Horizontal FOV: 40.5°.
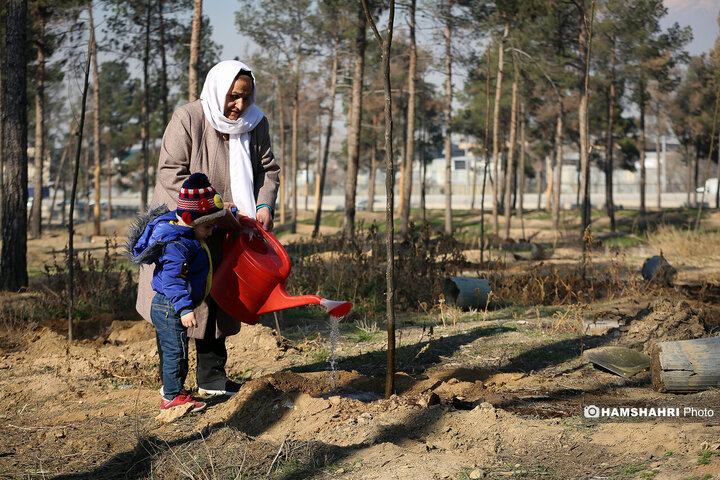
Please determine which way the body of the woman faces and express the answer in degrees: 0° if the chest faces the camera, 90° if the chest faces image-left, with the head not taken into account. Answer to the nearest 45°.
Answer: approximately 315°

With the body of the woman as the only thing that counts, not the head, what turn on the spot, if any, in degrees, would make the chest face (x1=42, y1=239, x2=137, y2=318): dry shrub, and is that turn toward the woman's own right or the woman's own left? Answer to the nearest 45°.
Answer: approximately 135° to the woman's own left

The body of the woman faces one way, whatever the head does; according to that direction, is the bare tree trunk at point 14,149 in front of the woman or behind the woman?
behind

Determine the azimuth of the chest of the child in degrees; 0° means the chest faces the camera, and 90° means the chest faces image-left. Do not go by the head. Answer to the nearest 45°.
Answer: approximately 270°

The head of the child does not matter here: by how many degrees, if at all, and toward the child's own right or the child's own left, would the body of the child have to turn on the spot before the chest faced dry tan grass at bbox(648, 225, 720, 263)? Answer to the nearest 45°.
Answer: approximately 45° to the child's own left

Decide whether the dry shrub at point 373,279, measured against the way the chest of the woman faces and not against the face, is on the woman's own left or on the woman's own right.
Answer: on the woman's own left
